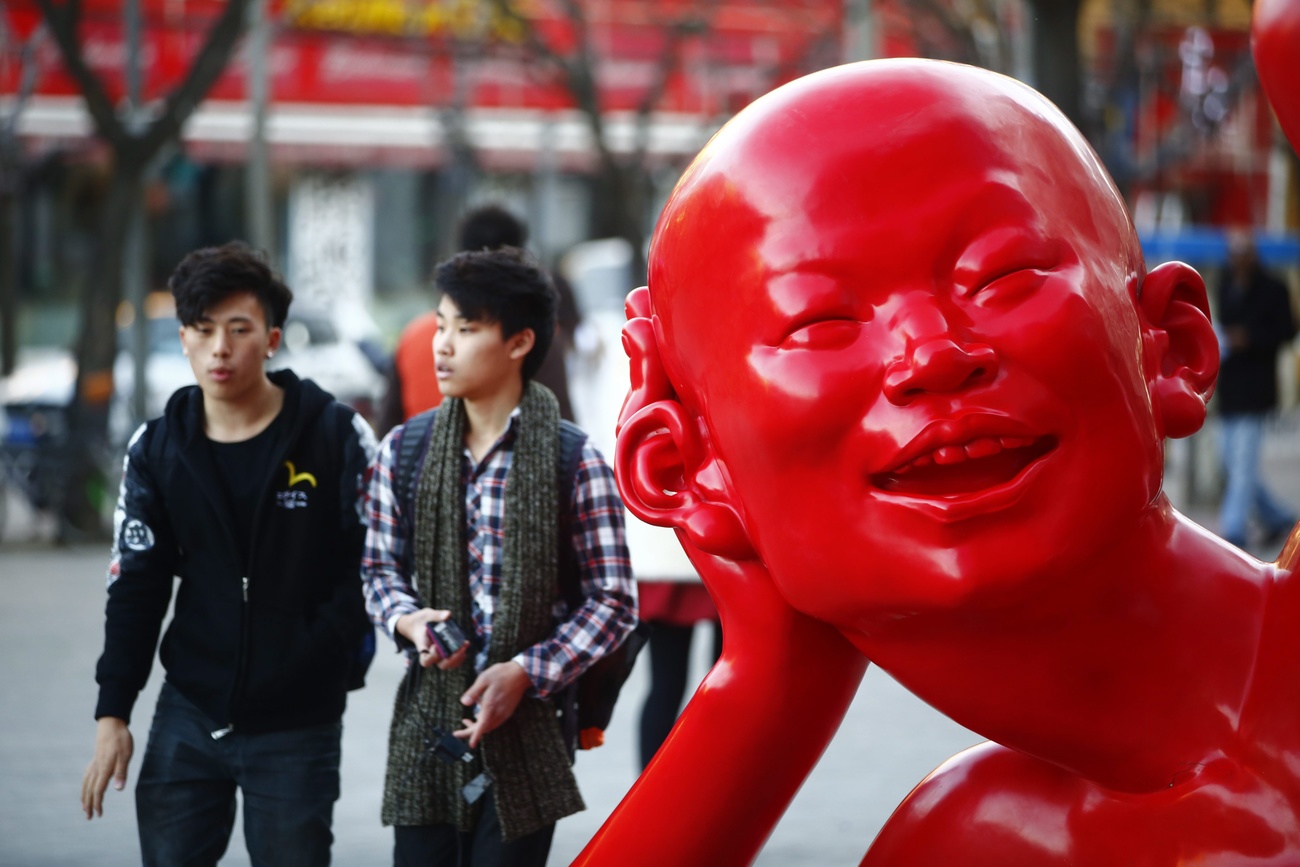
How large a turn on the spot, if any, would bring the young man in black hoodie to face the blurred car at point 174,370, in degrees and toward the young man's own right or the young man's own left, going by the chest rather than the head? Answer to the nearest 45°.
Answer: approximately 180°

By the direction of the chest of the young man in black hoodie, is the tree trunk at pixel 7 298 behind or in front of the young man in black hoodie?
behind

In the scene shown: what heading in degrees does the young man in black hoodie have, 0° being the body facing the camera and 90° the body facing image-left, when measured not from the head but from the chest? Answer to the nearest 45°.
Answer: approximately 0°

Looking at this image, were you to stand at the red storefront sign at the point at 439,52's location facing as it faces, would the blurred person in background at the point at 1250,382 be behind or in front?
in front

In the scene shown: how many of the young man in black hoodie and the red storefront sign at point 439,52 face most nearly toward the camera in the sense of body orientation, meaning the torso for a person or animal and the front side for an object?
2

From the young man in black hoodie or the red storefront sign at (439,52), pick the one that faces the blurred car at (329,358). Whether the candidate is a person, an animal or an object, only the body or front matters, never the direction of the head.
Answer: the red storefront sign

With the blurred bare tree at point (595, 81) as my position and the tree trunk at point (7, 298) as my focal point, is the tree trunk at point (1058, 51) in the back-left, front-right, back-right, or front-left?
back-left

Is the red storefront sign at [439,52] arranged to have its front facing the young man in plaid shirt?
yes

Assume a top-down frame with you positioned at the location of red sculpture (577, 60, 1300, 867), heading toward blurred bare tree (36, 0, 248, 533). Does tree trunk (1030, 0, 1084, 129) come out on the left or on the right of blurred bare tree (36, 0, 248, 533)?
right

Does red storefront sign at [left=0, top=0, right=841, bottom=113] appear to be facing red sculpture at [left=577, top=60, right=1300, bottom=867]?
yes

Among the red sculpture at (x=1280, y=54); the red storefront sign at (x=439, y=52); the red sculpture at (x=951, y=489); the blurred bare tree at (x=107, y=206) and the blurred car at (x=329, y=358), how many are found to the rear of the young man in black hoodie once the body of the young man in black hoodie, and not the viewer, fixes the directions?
3

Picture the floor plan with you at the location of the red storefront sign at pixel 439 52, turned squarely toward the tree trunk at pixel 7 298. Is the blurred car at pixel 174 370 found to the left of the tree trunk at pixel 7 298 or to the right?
left

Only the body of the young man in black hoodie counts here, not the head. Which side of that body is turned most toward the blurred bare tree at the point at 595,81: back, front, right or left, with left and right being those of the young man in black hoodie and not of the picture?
back

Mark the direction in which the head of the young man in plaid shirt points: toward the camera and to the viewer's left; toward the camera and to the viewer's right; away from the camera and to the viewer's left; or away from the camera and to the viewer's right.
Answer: toward the camera and to the viewer's left

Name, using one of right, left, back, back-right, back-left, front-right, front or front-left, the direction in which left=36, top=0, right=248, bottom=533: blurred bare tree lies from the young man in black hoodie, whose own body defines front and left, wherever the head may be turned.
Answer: back
